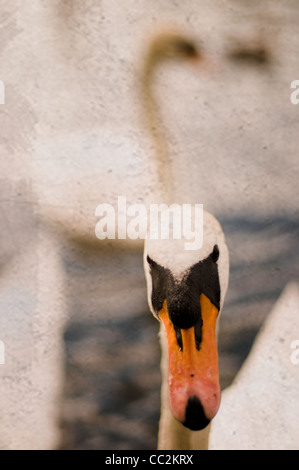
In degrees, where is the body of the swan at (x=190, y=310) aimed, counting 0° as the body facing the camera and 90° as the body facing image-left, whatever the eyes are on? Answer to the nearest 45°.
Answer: approximately 0°
